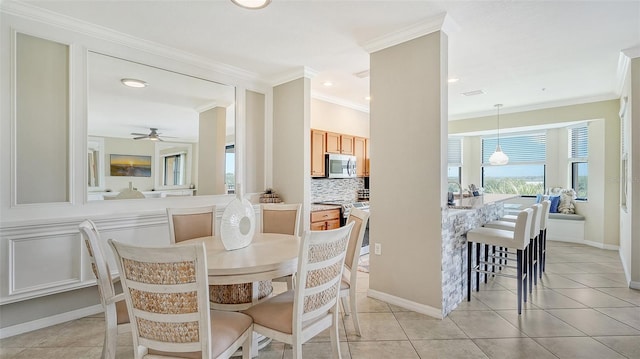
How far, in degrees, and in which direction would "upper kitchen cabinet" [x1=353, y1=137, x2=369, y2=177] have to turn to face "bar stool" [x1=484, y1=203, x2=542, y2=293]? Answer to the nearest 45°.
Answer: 0° — it already faces it

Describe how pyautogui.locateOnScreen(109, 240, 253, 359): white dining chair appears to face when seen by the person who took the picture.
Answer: facing away from the viewer and to the right of the viewer

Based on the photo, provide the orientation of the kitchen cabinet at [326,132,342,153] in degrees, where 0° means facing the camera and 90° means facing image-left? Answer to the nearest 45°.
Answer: approximately 315°

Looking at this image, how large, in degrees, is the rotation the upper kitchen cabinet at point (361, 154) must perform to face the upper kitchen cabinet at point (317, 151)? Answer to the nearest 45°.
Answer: approximately 90° to its right

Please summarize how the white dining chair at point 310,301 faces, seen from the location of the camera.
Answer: facing away from the viewer and to the left of the viewer

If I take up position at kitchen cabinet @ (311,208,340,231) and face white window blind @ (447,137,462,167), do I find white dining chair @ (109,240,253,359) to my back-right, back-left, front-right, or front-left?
back-right

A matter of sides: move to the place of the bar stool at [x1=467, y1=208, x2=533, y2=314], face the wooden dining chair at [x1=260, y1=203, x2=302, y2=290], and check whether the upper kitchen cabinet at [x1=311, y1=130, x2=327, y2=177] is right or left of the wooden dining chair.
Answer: right

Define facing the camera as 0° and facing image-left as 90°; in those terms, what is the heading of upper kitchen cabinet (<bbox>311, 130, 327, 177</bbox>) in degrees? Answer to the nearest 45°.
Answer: approximately 315°
